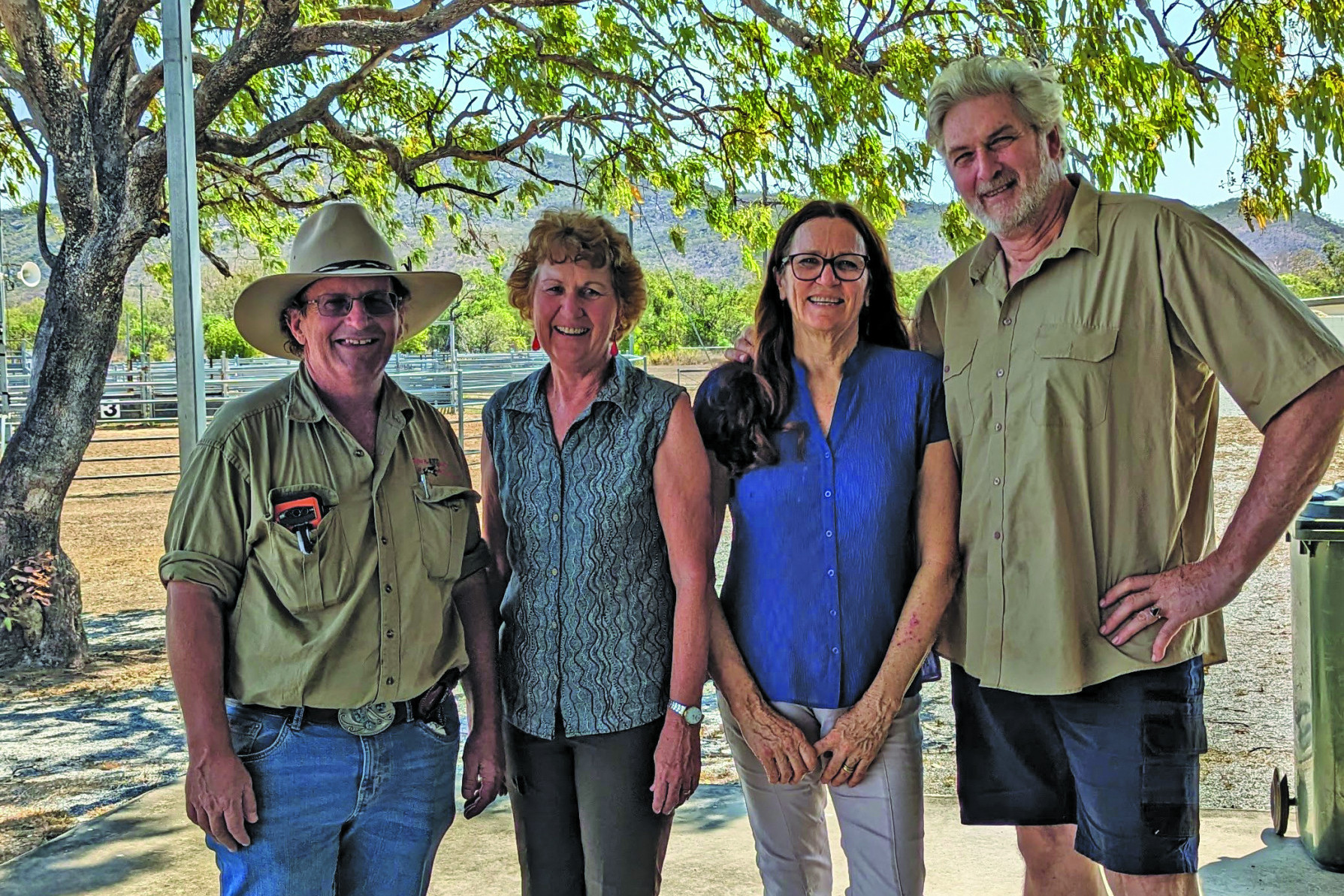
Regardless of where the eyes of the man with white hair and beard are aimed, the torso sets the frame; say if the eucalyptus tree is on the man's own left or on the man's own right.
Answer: on the man's own right

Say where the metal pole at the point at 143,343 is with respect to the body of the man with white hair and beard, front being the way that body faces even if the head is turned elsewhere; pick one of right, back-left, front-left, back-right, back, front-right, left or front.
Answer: right

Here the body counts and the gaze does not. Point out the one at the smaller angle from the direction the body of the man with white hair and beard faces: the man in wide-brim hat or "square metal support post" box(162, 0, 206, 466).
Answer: the man in wide-brim hat

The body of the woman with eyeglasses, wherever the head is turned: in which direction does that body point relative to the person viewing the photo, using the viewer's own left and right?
facing the viewer

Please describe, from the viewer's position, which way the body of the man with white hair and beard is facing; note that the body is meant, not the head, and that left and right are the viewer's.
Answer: facing the viewer and to the left of the viewer

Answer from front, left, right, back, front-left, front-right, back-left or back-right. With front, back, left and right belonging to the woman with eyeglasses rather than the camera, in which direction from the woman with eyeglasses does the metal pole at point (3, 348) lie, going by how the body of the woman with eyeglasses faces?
back-right
